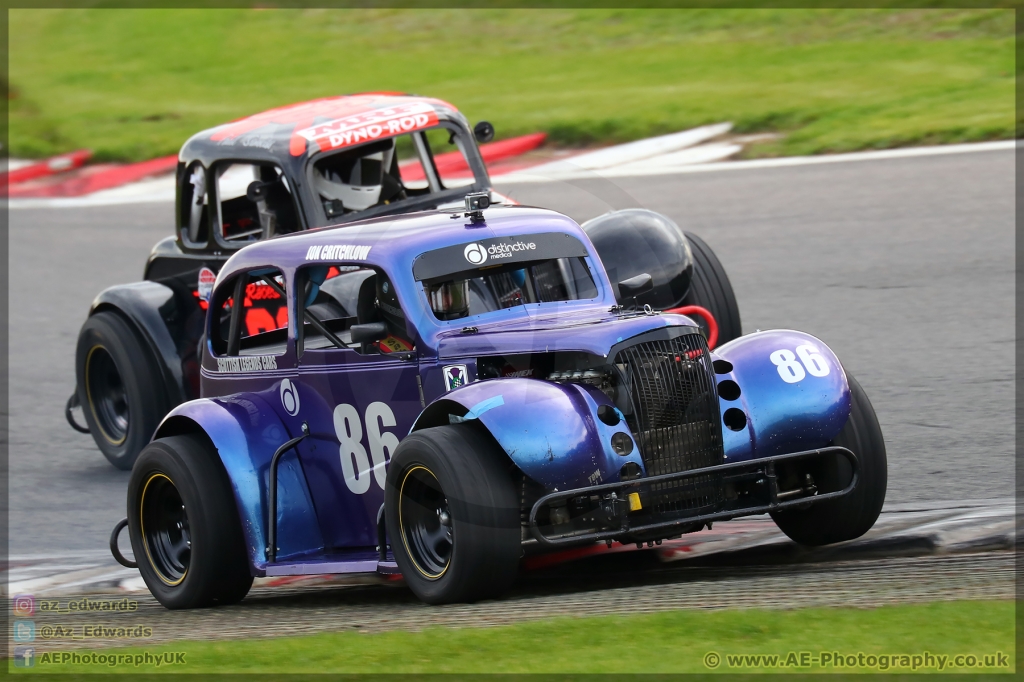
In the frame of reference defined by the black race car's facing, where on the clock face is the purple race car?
The purple race car is roughly at 1 o'clock from the black race car.

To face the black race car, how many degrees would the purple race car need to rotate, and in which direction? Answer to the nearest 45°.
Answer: approximately 135° to its left

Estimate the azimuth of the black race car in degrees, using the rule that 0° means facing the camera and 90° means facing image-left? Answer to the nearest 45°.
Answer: approximately 315°

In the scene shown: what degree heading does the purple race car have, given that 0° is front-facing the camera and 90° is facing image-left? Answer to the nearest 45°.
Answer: approximately 315°
